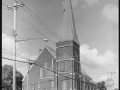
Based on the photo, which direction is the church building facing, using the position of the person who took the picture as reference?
facing the viewer and to the left of the viewer
